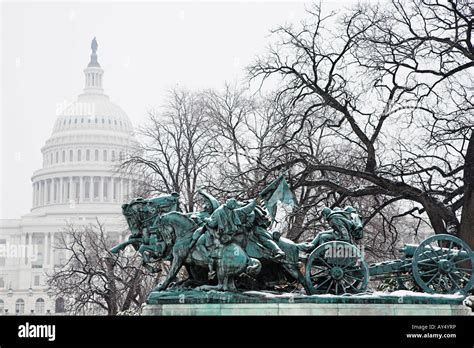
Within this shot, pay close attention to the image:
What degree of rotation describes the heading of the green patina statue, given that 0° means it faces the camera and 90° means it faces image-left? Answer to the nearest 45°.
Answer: approximately 90°
